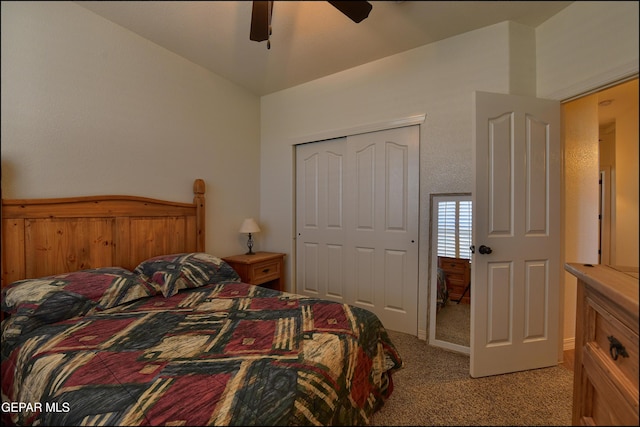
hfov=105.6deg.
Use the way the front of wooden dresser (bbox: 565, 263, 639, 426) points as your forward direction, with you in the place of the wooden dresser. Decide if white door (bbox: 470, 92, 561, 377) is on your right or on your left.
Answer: on your right

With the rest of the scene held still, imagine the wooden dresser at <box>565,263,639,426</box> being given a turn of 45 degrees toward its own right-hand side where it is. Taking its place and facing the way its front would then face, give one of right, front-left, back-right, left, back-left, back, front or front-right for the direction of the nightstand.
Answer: front

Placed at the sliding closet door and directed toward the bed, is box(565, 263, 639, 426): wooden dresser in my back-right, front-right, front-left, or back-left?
front-left

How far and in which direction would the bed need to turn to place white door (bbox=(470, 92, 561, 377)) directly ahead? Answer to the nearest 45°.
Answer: approximately 45° to its left

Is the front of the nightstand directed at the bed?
no

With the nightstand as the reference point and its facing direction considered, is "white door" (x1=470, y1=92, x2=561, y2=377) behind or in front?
in front

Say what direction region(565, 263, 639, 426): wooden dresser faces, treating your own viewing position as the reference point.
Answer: facing the viewer and to the left of the viewer

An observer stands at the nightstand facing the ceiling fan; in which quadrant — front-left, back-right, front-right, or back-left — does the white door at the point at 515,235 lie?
front-left

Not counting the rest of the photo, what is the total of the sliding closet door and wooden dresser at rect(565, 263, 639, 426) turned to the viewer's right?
0

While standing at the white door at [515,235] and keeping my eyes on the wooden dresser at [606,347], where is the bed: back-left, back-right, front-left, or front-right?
front-right

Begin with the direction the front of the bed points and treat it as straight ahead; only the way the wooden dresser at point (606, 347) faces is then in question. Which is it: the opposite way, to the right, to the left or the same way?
the opposite way

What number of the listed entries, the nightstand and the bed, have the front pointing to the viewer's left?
0

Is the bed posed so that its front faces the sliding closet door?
no

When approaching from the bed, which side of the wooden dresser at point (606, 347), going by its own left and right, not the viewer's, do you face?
front

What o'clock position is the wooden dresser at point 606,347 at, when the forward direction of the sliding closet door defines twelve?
The wooden dresser is roughly at 10 o'clock from the sliding closet door.

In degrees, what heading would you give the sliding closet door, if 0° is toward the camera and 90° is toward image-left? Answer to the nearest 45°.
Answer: approximately 45°

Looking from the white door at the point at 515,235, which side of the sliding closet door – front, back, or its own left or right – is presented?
left
